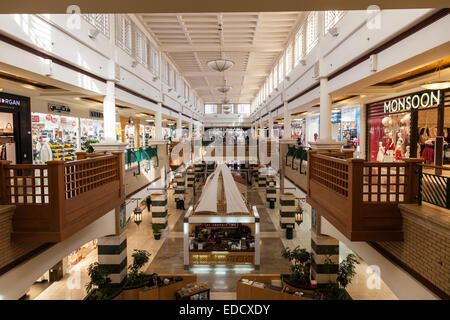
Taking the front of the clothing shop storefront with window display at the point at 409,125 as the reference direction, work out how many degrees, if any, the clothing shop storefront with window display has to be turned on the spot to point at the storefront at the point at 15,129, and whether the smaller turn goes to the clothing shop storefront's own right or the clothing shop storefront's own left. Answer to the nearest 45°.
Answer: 0° — it already faces it

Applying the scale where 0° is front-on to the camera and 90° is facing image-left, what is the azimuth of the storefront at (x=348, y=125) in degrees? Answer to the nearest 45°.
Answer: approximately 45°

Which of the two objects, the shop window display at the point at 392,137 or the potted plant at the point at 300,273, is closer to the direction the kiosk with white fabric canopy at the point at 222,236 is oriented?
the potted plant

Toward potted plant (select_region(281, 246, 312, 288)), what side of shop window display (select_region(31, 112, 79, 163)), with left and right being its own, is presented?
front

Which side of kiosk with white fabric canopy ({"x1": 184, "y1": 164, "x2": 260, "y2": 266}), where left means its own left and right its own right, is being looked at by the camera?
front

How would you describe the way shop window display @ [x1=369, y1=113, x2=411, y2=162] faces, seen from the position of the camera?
facing the viewer and to the left of the viewer

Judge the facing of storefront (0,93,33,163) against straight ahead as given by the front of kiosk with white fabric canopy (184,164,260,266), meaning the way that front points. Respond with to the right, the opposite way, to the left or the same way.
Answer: to the left

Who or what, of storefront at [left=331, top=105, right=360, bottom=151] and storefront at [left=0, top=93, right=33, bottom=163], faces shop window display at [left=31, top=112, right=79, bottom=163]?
storefront at [left=331, top=105, right=360, bottom=151]

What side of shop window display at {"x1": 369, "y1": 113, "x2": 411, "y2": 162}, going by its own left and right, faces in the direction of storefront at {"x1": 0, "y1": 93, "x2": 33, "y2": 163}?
front

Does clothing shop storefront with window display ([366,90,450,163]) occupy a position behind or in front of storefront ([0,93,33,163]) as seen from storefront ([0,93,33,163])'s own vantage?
in front

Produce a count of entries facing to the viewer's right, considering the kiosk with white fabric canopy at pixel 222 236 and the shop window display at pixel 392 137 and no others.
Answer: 0

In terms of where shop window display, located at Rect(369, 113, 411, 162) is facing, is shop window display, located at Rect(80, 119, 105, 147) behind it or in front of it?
in front

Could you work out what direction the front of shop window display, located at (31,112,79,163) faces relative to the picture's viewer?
facing the viewer and to the right of the viewer
